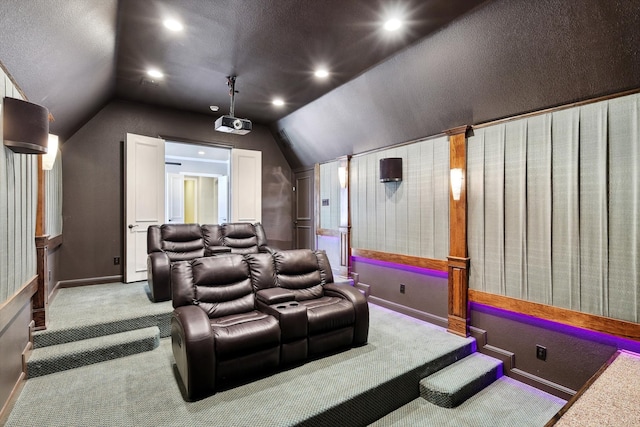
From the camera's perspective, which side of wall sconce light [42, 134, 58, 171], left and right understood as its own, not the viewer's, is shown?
right

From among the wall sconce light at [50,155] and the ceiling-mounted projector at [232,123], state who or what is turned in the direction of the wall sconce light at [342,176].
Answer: the wall sconce light at [50,155]

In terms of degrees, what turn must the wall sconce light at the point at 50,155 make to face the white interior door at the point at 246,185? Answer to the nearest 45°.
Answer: approximately 45° to its left

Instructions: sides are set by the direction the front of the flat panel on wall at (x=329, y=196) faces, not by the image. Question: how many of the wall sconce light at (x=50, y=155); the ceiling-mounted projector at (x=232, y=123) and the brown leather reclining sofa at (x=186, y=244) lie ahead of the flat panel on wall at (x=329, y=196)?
3

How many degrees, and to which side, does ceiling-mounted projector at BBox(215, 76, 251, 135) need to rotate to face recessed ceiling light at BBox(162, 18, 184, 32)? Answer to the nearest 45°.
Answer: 0° — it already faces it

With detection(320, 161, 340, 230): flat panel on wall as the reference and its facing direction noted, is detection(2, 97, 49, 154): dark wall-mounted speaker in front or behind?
in front

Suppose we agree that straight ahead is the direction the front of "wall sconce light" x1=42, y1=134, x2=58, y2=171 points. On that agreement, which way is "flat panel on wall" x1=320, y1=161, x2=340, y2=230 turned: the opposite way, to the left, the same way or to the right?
the opposite way

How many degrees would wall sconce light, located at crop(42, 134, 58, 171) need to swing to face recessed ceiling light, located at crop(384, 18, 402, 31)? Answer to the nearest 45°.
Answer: approximately 45° to its right

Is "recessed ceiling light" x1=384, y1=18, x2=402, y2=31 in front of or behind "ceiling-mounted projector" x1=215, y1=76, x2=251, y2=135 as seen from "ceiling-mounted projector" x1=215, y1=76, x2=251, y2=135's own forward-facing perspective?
in front

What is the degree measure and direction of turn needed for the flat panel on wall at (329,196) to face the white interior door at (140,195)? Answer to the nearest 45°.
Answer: approximately 45° to its right

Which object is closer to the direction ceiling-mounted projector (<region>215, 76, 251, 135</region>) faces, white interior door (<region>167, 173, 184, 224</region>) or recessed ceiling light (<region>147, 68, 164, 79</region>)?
the recessed ceiling light
